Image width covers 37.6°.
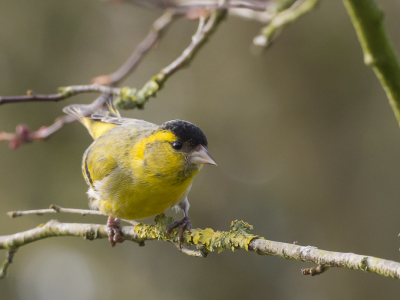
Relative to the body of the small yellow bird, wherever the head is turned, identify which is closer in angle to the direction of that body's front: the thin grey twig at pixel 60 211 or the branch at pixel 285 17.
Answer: the branch

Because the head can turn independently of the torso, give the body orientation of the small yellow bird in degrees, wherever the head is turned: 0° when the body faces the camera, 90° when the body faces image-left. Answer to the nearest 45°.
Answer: approximately 315°

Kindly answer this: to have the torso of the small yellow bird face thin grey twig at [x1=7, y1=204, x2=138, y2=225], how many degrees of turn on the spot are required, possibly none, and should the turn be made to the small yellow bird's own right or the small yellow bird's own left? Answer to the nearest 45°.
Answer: approximately 180°
